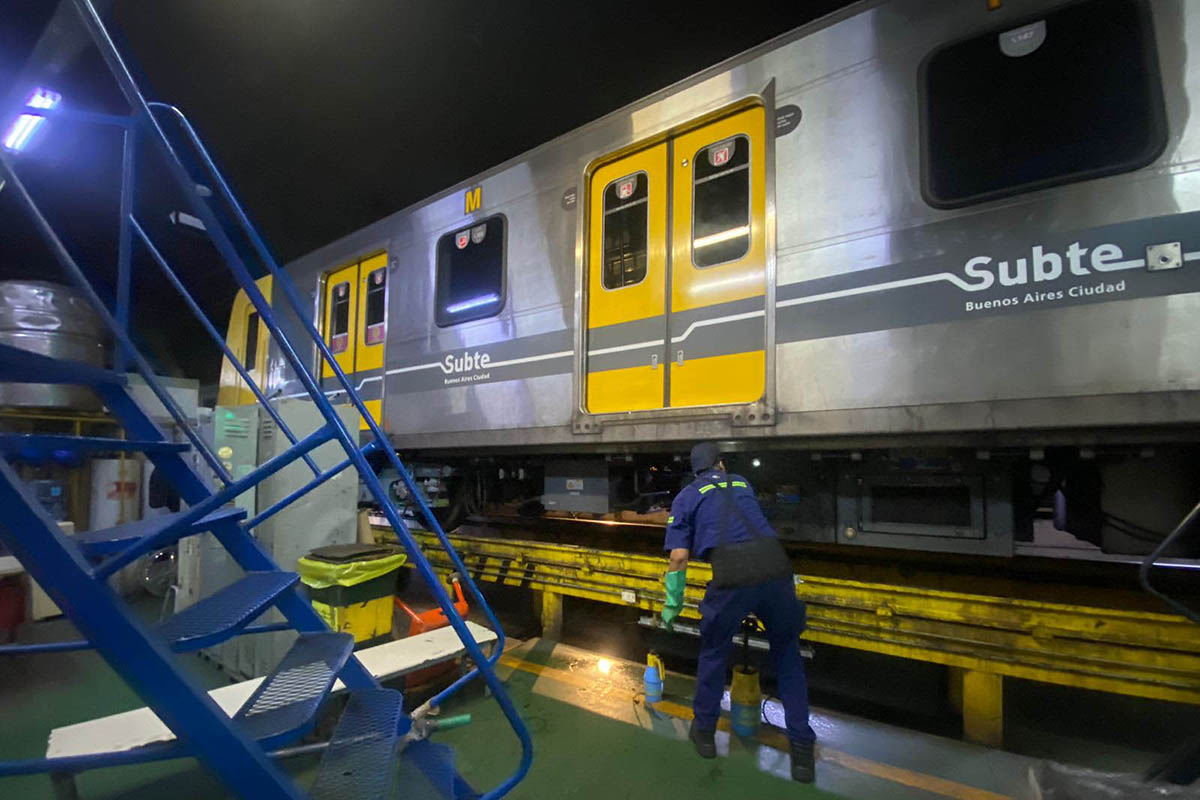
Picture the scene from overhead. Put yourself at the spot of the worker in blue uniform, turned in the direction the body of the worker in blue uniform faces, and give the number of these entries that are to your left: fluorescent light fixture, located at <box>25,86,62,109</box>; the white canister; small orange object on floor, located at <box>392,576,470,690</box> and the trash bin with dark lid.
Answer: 4

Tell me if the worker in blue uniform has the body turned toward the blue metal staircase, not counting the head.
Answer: no

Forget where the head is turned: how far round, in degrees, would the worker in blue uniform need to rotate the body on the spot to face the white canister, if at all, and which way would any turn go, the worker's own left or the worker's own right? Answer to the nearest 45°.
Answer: approximately 90° to the worker's own left

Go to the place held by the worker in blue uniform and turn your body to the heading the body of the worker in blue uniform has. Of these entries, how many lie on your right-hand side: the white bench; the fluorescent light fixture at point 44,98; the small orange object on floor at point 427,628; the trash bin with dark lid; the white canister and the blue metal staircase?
0

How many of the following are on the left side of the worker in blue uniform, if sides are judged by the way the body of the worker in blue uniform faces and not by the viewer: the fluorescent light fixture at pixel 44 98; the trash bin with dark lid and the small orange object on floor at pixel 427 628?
3

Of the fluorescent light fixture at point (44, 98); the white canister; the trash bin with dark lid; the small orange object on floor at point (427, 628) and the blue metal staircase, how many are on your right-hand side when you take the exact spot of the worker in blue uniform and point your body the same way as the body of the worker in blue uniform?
0

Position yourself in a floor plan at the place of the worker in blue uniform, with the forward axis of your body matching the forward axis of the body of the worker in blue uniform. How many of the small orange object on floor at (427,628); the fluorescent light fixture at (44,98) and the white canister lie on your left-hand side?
3

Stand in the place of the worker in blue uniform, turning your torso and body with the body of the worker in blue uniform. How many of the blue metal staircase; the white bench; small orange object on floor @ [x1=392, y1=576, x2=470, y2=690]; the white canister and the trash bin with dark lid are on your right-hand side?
0

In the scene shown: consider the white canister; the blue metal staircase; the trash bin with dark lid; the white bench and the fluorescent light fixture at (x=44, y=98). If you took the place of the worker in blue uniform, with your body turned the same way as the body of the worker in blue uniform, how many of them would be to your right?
0

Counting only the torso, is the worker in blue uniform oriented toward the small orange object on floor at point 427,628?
no

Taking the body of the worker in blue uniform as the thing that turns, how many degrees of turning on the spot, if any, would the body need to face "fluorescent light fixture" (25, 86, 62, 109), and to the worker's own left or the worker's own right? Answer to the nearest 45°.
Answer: approximately 90° to the worker's own left

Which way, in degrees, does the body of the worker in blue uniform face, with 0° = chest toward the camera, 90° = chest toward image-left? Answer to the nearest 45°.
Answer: approximately 180°

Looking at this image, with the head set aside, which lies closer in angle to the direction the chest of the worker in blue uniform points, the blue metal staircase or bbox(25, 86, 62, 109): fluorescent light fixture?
the fluorescent light fixture

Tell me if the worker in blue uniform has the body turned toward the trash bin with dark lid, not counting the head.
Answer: no

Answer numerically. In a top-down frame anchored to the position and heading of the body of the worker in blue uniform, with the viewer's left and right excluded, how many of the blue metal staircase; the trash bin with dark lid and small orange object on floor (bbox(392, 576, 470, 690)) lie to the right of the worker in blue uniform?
0
